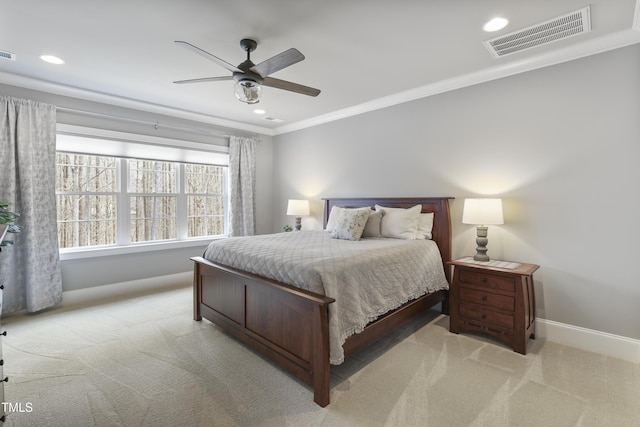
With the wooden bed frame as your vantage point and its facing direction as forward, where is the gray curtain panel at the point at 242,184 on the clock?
The gray curtain panel is roughly at 4 o'clock from the wooden bed frame.

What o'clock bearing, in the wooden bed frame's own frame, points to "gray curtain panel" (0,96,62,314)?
The gray curtain panel is roughly at 2 o'clock from the wooden bed frame.

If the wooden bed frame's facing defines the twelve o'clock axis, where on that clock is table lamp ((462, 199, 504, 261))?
The table lamp is roughly at 7 o'clock from the wooden bed frame.

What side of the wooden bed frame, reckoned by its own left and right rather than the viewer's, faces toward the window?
right
